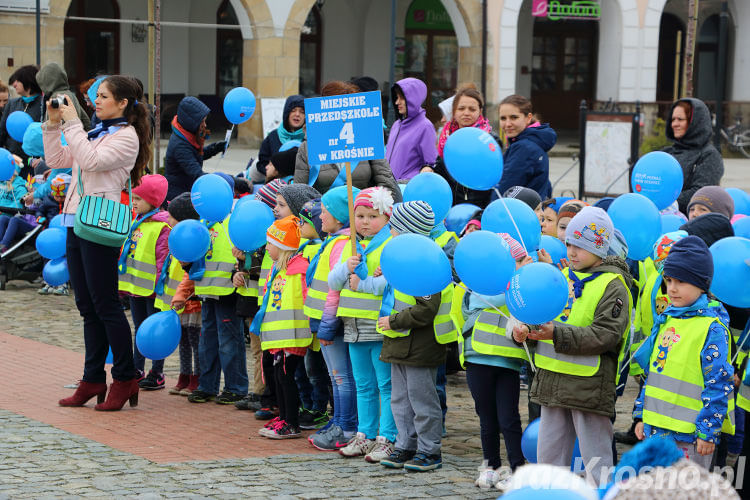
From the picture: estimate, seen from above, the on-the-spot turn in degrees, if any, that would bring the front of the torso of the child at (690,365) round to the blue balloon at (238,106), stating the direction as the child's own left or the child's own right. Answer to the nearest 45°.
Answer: approximately 90° to the child's own right

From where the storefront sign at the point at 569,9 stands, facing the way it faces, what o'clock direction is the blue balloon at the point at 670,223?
The blue balloon is roughly at 12 o'clock from the storefront sign.

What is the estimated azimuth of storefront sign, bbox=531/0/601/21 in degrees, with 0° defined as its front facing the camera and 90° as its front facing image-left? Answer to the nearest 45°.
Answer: approximately 0°

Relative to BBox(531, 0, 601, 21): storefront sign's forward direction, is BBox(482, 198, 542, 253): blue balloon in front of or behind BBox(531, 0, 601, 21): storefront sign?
in front

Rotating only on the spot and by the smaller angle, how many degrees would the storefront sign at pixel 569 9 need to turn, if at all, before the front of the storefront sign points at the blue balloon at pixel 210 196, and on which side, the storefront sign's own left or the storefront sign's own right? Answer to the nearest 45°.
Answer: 0° — it already faces it

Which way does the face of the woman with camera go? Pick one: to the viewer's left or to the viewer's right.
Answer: to the viewer's left

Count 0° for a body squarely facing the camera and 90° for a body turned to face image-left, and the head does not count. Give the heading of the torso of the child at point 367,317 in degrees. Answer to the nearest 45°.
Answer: approximately 45°

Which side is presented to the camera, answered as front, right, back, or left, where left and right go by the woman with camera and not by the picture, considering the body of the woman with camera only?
left

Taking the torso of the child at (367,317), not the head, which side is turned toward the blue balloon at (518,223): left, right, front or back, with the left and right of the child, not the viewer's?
left
